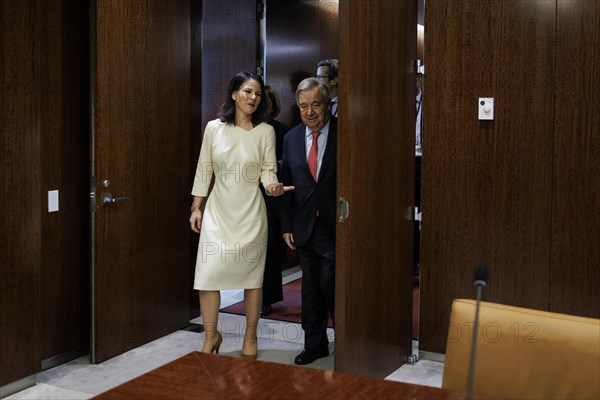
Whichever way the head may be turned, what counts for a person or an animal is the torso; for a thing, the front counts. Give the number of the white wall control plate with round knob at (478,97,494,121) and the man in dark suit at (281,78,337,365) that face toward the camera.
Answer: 2

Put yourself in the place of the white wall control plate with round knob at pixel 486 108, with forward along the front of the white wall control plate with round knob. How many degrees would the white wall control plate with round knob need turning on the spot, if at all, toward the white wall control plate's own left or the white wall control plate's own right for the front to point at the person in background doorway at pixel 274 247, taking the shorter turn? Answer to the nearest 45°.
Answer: approximately 135° to the white wall control plate's own right

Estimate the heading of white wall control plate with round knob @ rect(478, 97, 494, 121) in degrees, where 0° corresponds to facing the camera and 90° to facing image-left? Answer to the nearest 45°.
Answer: approximately 0°

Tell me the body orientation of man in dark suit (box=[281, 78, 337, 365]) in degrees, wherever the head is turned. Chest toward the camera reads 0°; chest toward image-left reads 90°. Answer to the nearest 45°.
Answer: approximately 0°

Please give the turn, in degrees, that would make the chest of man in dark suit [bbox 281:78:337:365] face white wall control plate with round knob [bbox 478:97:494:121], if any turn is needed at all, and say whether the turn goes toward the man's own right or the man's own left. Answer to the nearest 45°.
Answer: approximately 90° to the man's own left

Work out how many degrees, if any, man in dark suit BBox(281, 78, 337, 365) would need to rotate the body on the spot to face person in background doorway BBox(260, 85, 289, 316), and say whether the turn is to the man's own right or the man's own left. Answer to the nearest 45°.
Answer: approximately 180°

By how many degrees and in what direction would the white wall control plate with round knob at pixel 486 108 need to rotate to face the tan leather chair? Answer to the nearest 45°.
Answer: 0° — it already faces it

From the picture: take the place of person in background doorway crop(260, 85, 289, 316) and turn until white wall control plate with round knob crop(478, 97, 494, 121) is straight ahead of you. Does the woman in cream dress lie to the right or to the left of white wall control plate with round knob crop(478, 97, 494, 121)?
right

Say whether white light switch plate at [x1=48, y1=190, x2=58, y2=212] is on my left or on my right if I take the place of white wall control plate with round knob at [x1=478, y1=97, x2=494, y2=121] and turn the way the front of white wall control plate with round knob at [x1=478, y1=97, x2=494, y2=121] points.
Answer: on my right
